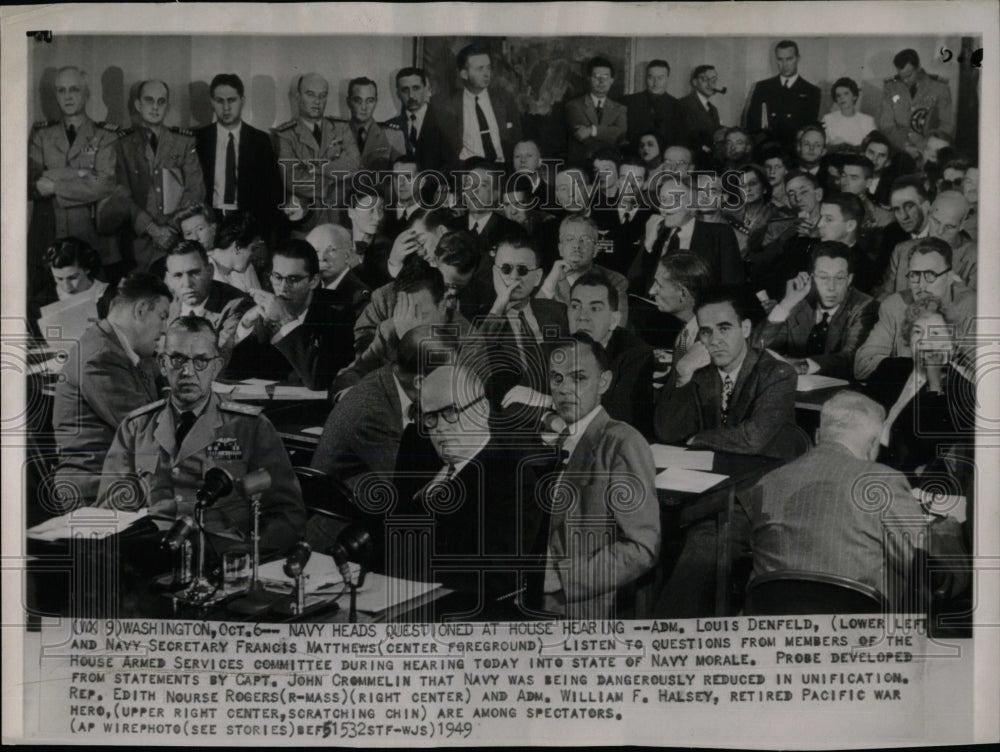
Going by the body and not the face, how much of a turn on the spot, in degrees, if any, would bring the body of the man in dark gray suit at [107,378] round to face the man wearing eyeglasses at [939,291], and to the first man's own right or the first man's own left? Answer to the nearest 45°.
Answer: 0° — they already face them

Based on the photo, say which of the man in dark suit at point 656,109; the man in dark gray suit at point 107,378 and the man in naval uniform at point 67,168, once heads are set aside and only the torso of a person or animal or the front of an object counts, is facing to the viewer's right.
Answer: the man in dark gray suit

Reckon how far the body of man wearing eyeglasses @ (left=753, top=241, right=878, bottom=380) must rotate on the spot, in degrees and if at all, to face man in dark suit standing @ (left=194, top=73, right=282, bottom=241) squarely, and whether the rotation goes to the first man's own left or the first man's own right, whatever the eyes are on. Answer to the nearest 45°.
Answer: approximately 90° to the first man's own right
